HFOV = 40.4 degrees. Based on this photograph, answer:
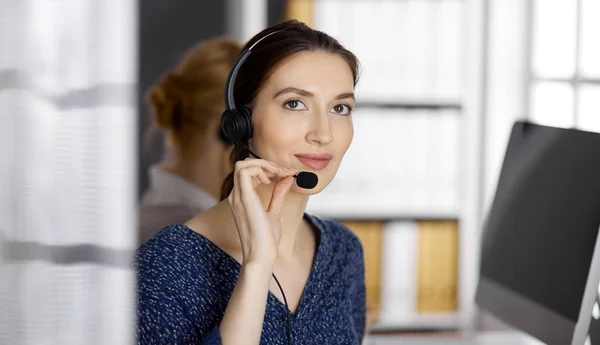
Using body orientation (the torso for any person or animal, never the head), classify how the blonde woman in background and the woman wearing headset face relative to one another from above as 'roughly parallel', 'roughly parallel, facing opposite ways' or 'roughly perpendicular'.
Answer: roughly perpendicular

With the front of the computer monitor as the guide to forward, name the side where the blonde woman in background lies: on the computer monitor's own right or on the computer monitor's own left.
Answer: on the computer monitor's own right

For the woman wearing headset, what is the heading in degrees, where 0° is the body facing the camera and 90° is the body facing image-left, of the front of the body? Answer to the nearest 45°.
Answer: approximately 315°
